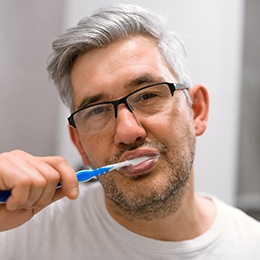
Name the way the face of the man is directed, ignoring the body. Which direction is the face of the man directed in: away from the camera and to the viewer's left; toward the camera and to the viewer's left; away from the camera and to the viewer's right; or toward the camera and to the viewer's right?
toward the camera and to the viewer's left

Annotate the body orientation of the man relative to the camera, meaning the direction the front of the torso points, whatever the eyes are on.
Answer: toward the camera
